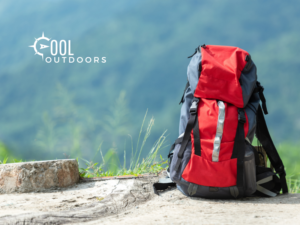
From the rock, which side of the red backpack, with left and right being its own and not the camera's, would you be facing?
right

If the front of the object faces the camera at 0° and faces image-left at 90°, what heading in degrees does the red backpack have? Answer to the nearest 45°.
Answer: approximately 0°
